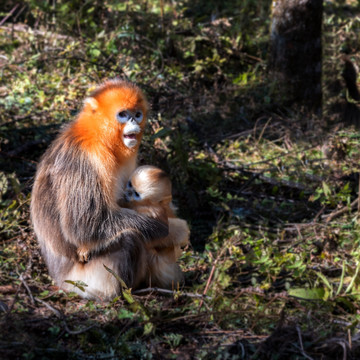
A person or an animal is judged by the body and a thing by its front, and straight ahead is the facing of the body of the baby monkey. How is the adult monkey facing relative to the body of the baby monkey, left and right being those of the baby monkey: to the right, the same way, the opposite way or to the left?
the opposite way

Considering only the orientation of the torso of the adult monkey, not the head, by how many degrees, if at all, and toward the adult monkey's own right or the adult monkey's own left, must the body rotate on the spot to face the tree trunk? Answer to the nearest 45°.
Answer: approximately 45° to the adult monkey's own left

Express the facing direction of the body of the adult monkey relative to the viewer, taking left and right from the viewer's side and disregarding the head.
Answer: facing to the right of the viewer

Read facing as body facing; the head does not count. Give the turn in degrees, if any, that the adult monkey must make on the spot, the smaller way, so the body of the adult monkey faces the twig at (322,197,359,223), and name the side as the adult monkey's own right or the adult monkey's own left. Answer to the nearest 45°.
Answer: approximately 45° to the adult monkey's own left

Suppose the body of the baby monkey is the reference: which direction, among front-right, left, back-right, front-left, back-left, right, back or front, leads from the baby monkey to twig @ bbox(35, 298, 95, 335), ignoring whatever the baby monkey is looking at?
front-left

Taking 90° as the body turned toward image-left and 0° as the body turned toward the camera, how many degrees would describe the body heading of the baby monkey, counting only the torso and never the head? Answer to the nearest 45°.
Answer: approximately 90°
